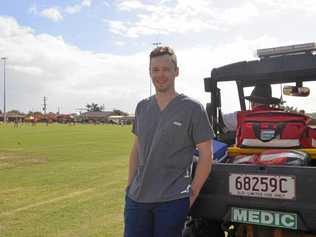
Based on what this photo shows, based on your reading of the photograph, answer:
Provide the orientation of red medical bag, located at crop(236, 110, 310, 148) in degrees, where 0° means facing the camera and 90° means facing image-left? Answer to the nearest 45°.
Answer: approximately 0°

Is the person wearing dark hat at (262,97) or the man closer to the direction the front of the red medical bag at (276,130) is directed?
the man

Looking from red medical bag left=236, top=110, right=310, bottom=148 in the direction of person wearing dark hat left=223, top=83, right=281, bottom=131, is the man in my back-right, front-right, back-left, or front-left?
back-left

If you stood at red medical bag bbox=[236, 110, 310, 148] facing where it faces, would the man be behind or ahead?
ahead

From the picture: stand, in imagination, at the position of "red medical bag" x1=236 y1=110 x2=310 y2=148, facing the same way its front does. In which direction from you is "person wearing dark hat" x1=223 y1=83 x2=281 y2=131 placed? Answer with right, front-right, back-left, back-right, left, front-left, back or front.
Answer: back
